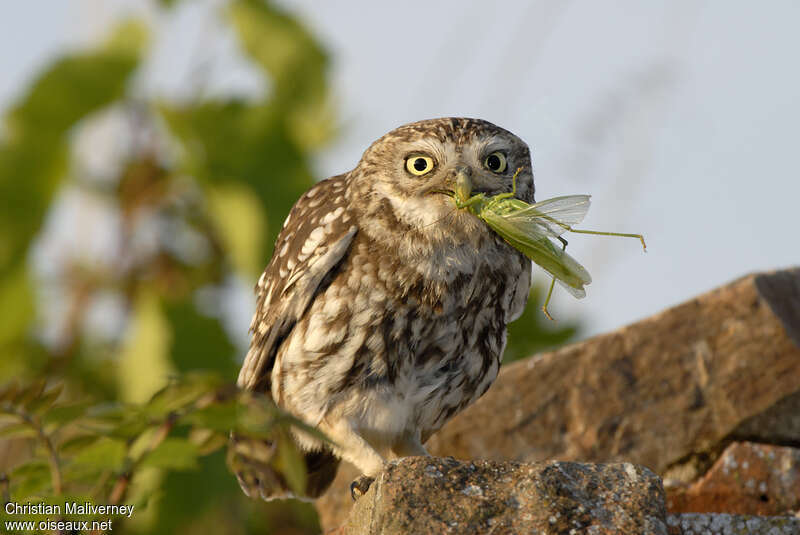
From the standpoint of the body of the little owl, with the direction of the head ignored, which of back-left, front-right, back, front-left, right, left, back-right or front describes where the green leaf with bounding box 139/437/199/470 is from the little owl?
front-right

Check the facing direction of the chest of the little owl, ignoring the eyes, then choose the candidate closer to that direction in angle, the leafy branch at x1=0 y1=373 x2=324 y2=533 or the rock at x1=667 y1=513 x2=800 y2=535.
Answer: the rock

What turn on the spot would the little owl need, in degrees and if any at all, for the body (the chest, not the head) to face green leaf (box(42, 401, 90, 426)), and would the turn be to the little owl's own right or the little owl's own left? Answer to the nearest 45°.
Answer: approximately 45° to the little owl's own right

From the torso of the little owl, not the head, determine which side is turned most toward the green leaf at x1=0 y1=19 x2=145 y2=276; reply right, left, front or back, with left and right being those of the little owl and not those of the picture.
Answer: back

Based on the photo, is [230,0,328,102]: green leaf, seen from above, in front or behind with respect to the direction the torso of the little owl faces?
behind

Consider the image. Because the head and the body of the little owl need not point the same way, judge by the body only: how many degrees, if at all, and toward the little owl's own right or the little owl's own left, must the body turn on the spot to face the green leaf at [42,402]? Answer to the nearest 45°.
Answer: approximately 45° to the little owl's own right

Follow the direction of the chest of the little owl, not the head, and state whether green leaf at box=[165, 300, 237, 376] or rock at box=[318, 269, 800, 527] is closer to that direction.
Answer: the rock

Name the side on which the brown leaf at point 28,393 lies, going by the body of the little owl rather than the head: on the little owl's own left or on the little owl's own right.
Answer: on the little owl's own right

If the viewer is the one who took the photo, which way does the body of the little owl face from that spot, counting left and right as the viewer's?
facing the viewer and to the right of the viewer

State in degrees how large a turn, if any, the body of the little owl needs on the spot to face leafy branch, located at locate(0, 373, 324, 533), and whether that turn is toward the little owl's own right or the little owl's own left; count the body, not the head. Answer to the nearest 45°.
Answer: approximately 45° to the little owl's own right
